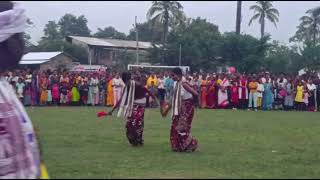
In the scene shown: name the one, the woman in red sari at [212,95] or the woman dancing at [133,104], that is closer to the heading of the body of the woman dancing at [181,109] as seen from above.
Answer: the woman dancing

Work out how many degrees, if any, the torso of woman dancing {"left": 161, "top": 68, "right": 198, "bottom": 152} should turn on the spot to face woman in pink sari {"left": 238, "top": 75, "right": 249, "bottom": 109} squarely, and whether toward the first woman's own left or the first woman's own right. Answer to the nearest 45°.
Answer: approximately 90° to the first woman's own right

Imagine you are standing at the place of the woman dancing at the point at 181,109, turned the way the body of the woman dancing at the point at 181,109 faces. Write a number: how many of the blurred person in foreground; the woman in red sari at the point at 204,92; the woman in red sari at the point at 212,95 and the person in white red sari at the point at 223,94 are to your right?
3

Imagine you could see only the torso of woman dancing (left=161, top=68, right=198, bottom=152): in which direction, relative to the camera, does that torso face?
to the viewer's left

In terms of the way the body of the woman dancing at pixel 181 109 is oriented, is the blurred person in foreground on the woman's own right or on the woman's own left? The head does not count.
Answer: on the woman's own left

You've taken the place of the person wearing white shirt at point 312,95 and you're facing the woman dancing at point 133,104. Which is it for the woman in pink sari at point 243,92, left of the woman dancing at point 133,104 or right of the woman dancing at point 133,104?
right

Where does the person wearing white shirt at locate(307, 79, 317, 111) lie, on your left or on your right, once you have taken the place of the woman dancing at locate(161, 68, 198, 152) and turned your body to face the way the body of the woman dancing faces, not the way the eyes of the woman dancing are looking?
on your right

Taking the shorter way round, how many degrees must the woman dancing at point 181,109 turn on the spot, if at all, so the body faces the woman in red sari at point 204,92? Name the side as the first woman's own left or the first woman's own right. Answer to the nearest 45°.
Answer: approximately 90° to the first woman's own right

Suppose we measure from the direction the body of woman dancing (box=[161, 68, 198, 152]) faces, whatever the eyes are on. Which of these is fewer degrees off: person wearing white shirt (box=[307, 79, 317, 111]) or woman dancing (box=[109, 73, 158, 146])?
the woman dancing
